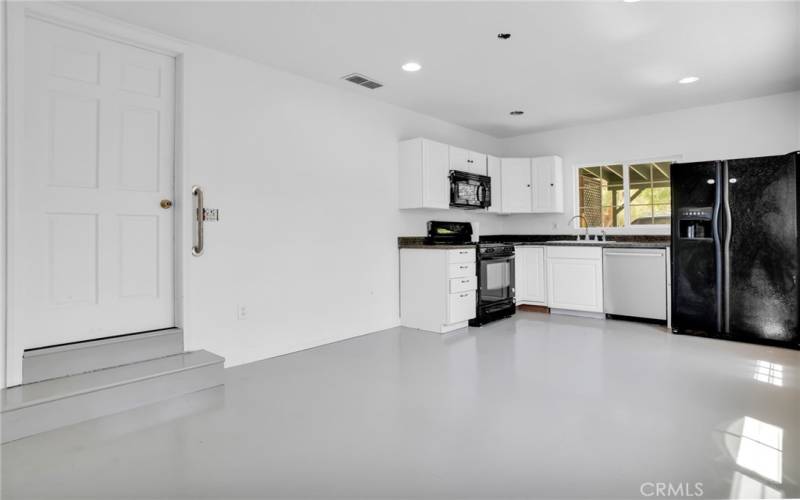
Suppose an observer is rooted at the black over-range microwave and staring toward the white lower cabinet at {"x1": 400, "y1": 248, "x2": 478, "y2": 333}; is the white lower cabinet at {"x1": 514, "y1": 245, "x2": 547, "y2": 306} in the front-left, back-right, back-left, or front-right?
back-left

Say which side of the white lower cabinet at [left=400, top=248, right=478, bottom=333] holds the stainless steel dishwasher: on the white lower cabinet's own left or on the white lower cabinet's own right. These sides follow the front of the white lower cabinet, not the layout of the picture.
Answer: on the white lower cabinet's own left

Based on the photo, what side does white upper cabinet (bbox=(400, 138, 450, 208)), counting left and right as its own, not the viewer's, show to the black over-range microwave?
left

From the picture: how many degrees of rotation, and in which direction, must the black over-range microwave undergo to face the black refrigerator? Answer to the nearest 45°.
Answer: approximately 45° to its left

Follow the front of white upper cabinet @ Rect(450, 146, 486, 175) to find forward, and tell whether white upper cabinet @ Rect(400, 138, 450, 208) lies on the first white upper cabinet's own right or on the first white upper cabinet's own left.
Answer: on the first white upper cabinet's own right

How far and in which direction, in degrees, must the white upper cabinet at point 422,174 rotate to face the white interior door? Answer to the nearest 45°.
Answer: approximately 90° to its right

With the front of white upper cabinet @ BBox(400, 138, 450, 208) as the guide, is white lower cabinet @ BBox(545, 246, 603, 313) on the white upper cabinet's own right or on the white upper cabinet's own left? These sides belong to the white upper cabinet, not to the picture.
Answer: on the white upper cabinet's own left

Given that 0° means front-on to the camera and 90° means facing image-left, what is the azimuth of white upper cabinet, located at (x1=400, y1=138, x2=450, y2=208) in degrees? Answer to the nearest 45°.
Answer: approximately 315°
